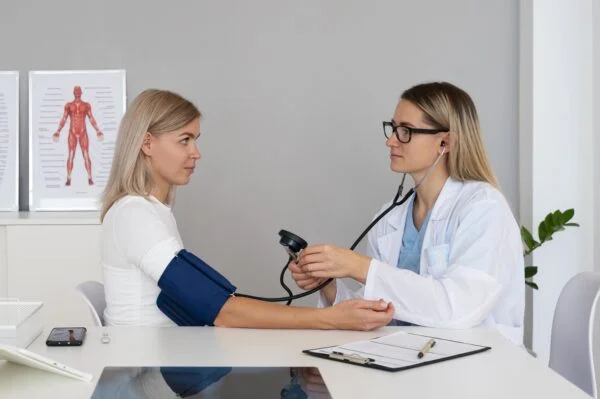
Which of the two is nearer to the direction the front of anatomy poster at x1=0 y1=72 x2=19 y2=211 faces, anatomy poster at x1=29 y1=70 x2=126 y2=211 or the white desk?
the white desk

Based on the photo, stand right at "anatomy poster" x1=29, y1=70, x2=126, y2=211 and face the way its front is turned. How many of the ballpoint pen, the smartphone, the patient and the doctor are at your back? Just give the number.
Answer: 0

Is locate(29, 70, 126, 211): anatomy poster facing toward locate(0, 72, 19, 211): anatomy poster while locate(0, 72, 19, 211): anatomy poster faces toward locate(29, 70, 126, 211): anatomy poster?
no

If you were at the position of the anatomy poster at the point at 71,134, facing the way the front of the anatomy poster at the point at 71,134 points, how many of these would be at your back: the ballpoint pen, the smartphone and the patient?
0

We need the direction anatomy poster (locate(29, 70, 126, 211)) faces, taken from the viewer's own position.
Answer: facing the viewer

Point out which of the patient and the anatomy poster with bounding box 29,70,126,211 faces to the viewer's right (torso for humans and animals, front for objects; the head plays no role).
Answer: the patient

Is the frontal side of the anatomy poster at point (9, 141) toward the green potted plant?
no

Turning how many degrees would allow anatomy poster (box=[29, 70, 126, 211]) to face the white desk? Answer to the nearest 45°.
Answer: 0° — it already faces it

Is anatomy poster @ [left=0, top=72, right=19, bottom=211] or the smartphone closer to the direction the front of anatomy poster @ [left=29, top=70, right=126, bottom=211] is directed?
the smartphone

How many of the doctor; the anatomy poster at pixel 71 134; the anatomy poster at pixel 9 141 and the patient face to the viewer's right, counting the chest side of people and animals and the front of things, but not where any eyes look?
1

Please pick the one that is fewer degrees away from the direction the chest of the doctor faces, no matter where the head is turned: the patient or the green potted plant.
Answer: the patient

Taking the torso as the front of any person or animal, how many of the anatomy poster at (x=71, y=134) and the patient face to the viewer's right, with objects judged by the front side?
1

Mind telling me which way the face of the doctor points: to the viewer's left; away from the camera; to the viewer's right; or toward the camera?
to the viewer's left

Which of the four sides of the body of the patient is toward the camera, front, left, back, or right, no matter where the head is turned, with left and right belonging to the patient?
right

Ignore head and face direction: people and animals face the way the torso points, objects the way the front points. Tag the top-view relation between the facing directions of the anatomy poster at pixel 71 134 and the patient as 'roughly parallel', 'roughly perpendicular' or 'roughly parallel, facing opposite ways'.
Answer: roughly perpendicular

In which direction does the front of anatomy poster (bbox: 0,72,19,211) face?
toward the camera

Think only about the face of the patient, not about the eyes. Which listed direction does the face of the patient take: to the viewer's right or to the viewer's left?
to the viewer's right

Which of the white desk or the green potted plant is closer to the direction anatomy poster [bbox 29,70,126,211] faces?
the white desk

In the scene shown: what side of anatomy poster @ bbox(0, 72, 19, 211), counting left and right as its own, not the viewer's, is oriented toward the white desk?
front

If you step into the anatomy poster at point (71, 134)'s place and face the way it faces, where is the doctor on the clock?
The doctor is roughly at 11 o'clock from the anatomy poster.
